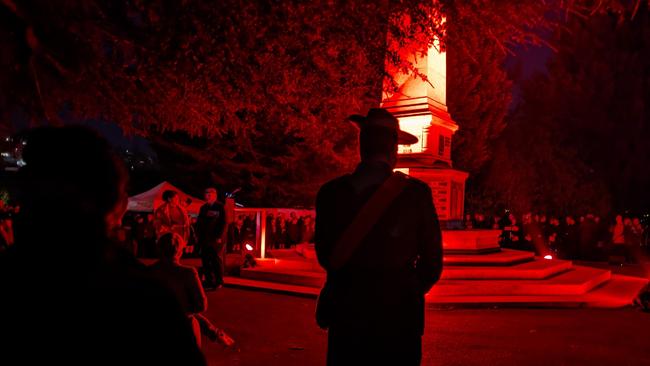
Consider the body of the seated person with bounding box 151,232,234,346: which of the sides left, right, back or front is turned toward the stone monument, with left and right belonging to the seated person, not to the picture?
front

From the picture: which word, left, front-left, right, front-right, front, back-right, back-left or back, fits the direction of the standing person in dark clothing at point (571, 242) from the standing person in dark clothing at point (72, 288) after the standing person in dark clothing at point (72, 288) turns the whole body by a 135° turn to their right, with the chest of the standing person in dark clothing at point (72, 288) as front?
back-left

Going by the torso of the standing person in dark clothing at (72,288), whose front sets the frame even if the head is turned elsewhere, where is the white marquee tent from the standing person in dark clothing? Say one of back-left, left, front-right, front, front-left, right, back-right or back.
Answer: front-left

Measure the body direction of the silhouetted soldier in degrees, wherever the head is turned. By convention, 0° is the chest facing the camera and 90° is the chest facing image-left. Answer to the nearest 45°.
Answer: approximately 180°

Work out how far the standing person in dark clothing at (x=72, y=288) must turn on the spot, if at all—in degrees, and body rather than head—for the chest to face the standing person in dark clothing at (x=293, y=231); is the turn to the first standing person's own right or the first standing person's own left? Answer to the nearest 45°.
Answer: approximately 45° to the first standing person's own left

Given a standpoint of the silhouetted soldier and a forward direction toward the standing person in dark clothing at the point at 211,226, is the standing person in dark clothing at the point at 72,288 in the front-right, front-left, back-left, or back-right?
back-left

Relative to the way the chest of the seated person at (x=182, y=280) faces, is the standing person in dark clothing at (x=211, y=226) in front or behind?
in front

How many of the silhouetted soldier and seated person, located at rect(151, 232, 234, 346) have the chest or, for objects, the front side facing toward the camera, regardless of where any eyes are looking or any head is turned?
0

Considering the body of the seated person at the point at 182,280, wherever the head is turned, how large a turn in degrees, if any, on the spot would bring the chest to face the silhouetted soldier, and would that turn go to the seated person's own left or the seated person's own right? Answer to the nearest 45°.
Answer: approximately 90° to the seated person's own right

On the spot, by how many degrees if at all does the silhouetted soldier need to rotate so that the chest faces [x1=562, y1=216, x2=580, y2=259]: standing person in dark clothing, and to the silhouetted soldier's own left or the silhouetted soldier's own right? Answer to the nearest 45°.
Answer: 0° — they already face them

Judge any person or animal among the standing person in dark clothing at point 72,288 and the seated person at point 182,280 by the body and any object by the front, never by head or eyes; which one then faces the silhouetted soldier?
the standing person in dark clothing

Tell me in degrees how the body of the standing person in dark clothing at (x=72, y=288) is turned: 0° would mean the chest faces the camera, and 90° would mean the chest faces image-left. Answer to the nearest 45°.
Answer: approximately 225°
